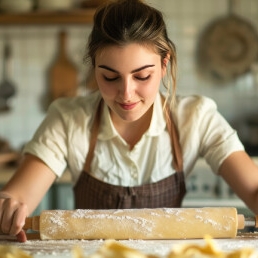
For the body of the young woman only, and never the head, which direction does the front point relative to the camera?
toward the camera

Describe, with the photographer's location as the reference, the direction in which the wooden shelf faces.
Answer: facing the viewer

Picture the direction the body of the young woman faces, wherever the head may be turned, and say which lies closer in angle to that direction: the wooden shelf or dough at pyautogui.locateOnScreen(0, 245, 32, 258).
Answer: the dough

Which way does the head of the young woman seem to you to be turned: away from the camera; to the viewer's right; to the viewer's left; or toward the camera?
toward the camera

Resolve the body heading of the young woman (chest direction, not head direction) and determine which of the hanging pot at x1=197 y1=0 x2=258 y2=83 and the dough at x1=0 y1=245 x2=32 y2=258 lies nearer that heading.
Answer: the dough

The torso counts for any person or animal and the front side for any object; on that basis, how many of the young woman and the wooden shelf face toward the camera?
2

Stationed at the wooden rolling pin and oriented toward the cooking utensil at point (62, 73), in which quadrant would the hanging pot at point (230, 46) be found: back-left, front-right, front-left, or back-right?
front-right

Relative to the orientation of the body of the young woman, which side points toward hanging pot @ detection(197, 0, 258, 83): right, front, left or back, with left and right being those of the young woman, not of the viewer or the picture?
back

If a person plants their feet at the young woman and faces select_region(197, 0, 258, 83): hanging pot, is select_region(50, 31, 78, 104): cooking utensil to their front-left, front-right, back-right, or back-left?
front-left

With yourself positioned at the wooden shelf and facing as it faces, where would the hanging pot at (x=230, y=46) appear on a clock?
The hanging pot is roughly at 9 o'clock from the wooden shelf.

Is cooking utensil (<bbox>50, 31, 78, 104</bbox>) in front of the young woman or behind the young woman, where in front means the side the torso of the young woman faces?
behind

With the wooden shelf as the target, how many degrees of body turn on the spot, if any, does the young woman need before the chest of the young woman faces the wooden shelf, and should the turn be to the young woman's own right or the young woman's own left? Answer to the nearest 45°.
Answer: approximately 180°

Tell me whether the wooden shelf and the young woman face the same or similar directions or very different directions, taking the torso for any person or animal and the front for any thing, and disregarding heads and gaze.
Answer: same or similar directions

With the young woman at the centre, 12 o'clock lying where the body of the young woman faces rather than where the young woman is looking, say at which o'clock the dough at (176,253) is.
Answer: The dough is roughly at 12 o'clock from the young woman.
